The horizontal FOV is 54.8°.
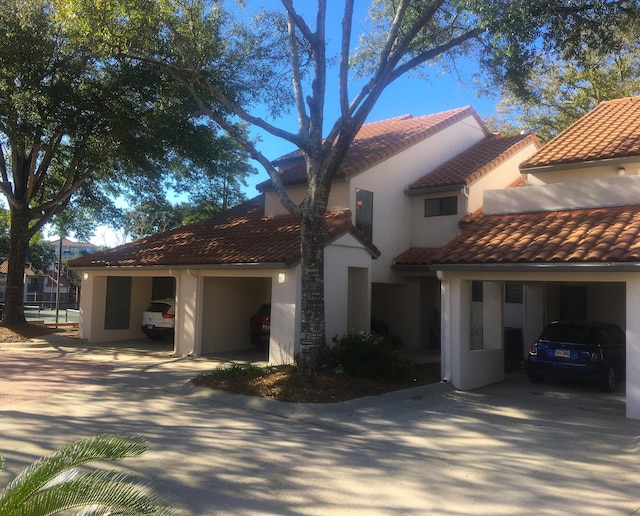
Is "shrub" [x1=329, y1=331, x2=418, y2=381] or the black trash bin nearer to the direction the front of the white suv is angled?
the black trash bin
